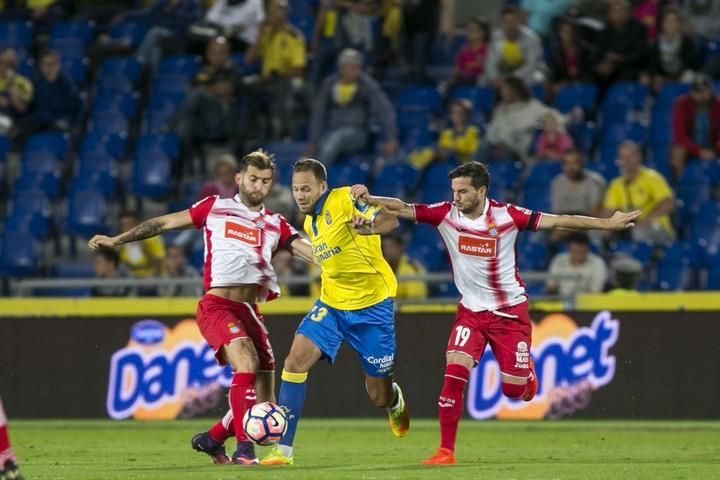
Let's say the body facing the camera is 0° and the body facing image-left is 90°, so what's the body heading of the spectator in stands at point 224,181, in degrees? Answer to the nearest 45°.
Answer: approximately 0°

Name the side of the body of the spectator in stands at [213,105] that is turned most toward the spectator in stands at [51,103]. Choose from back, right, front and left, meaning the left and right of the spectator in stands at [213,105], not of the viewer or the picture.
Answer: right

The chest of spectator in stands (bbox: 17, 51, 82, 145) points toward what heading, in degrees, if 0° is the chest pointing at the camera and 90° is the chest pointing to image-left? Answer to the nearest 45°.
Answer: approximately 45°

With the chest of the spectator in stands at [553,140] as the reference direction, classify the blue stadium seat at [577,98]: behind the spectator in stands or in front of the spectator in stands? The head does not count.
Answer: behind

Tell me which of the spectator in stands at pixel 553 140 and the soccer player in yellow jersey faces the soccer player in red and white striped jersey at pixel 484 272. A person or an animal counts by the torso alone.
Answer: the spectator in stands

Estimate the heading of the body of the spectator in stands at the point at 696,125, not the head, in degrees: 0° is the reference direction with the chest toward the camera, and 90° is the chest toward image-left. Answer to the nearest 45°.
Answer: approximately 0°

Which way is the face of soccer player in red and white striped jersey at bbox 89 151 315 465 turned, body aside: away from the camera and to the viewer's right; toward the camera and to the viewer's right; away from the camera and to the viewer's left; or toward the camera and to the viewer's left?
toward the camera and to the viewer's right
